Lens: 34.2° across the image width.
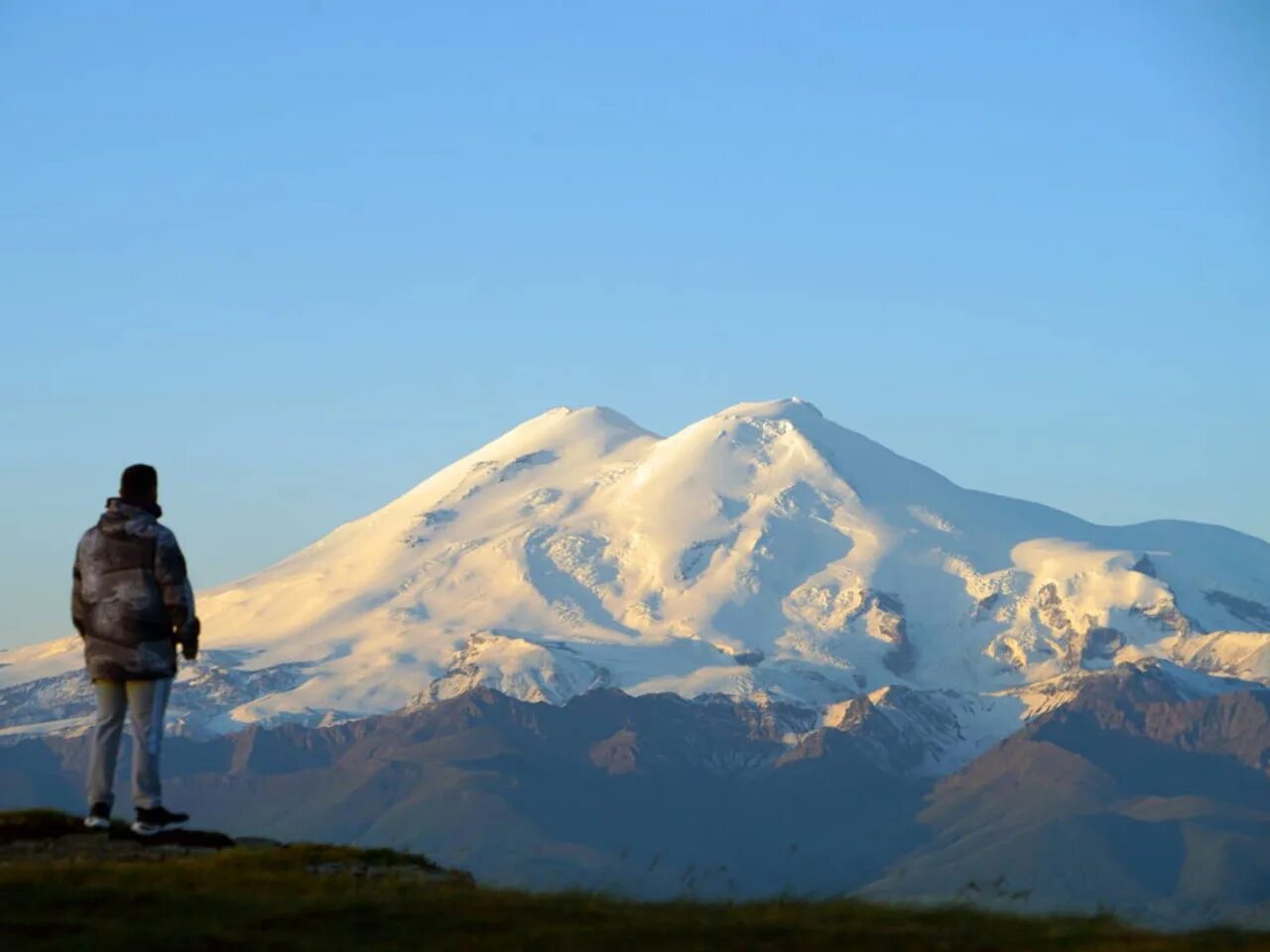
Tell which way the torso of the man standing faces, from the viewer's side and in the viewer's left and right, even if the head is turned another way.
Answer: facing away from the viewer and to the right of the viewer
